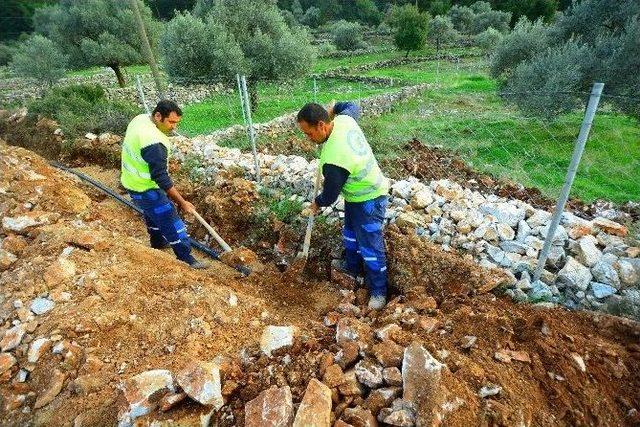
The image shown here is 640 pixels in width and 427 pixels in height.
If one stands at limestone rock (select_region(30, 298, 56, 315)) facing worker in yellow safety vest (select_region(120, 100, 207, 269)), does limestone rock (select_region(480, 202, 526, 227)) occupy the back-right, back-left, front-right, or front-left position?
front-right

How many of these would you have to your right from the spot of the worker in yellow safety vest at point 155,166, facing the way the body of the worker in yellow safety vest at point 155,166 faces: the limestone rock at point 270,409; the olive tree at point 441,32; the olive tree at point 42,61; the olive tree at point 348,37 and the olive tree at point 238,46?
1

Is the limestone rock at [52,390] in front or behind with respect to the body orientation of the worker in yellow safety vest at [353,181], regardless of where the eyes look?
in front

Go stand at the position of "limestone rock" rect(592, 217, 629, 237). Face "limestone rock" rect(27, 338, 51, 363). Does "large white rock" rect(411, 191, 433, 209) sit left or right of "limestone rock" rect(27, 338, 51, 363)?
right

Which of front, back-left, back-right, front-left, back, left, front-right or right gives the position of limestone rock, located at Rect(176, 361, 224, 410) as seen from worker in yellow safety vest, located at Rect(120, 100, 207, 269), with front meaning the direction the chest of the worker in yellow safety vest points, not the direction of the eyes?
right

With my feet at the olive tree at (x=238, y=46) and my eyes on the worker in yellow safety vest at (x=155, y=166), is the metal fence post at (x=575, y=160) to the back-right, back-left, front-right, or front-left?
front-left

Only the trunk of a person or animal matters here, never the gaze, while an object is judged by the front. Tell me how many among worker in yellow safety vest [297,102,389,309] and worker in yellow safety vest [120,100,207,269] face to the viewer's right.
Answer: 1

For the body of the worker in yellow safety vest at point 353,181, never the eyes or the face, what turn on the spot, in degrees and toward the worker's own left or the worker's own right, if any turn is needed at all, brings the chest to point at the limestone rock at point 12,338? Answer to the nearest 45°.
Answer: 0° — they already face it

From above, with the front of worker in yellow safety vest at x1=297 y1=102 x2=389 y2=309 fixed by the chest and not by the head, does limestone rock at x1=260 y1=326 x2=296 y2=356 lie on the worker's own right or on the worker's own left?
on the worker's own left

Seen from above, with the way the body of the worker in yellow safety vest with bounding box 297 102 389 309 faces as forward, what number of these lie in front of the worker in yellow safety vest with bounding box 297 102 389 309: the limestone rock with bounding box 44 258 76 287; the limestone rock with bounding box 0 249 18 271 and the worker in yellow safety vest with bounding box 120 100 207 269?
3

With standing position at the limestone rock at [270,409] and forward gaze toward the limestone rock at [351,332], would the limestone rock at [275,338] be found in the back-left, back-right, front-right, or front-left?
front-left

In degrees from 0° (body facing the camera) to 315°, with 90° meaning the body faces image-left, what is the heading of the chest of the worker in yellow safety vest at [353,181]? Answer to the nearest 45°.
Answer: approximately 90°

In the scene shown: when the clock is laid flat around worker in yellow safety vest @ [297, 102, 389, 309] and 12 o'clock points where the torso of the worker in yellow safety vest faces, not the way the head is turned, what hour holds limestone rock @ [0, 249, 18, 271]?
The limestone rock is roughly at 12 o'clock from the worker in yellow safety vest.

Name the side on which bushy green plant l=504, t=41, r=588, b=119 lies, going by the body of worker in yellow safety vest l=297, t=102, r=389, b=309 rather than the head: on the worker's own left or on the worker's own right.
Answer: on the worker's own right

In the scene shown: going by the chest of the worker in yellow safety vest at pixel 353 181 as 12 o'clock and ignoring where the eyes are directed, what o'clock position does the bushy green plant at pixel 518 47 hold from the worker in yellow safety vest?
The bushy green plant is roughly at 4 o'clock from the worker in yellow safety vest.

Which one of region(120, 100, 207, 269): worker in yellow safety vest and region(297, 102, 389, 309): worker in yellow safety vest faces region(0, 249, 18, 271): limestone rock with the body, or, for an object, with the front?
region(297, 102, 389, 309): worker in yellow safety vest

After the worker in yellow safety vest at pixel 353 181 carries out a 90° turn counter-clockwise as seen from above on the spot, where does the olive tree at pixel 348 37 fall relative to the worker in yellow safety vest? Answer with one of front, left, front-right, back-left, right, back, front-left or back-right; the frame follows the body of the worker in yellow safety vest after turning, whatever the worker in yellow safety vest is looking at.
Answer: back

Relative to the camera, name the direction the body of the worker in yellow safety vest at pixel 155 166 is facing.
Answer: to the viewer's right

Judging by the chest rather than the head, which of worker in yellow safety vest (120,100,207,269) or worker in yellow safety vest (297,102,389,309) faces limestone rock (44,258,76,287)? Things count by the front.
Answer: worker in yellow safety vest (297,102,389,309)
